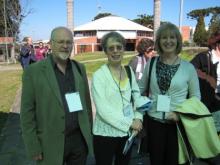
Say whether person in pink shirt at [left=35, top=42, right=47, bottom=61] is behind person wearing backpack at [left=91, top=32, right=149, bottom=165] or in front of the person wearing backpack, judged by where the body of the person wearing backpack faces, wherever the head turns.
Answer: behind

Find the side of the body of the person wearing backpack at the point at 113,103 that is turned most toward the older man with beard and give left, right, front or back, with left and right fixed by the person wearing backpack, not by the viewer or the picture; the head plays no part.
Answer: right

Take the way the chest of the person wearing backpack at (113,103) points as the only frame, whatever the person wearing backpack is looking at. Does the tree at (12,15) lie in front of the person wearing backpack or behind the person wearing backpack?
behind

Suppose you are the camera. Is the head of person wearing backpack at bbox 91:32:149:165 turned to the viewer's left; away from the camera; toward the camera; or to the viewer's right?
toward the camera
